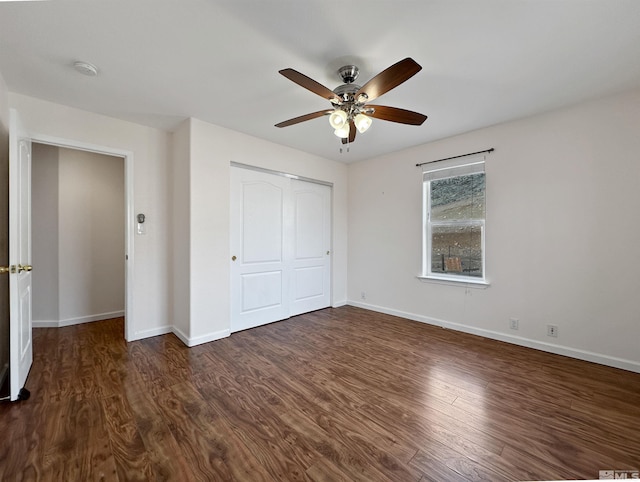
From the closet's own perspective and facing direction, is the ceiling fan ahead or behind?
ahead

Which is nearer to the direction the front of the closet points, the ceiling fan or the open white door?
the ceiling fan

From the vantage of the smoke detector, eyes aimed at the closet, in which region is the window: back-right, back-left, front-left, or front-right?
front-right

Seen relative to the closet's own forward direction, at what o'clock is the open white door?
The open white door is roughly at 3 o'clock from the closet.

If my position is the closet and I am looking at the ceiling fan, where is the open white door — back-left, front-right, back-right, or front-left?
front-right

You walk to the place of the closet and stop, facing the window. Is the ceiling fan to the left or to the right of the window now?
right

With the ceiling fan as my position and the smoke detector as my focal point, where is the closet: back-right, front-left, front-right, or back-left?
front-right

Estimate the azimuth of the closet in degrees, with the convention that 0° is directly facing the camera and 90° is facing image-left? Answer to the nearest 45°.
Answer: approximately 315°

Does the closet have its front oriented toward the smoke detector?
no

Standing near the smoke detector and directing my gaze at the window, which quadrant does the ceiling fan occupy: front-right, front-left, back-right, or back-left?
front-right

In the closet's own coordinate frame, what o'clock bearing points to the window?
The window is roughly at 11 o'clock from the closet.
